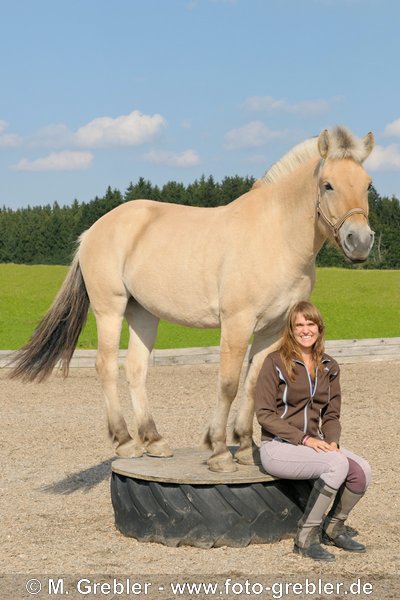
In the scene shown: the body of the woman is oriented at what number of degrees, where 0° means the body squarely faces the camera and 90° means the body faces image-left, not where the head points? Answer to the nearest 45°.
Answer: approximately 315°

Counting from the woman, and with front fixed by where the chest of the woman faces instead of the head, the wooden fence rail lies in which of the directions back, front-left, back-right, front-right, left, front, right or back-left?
back-left
